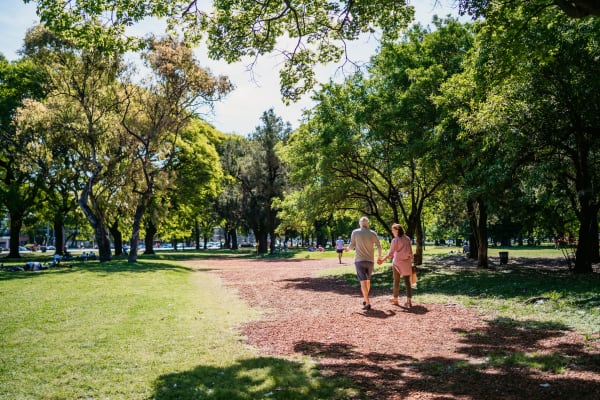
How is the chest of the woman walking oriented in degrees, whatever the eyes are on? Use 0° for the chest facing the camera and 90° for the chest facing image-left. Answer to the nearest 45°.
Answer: approximately 135°

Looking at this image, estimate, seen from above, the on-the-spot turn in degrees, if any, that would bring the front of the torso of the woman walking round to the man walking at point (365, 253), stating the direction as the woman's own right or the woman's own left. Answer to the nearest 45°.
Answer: approximately 90° to the woman's own left

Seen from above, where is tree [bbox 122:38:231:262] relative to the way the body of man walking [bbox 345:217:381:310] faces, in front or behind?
in front

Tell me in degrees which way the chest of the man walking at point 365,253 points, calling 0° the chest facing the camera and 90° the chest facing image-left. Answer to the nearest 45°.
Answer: approximately 180°

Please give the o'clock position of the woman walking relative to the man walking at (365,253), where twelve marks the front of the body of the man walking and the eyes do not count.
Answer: The woman walking is roughly at 2 o'clock from the man walking.
